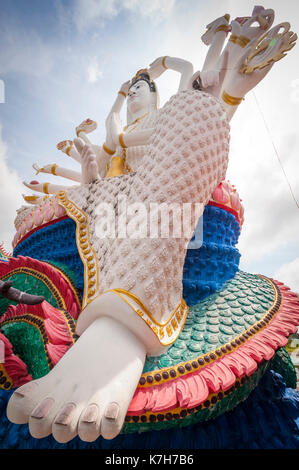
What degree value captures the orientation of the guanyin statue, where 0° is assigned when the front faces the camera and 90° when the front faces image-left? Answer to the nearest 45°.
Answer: approximately 45°
